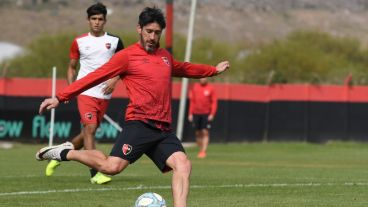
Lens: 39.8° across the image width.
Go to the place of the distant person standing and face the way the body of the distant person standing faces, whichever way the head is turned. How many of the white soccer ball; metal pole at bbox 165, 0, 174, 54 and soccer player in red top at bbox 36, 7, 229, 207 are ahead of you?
2

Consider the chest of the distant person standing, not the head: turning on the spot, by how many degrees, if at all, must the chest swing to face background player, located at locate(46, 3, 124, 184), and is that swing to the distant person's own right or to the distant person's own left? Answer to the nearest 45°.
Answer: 0° — they already face them

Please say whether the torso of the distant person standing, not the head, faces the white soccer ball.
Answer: yes

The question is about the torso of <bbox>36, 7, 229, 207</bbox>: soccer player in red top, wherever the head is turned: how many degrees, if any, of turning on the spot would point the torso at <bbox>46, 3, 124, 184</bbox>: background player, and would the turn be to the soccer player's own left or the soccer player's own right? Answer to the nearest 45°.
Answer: approximately 135° to the soccer player's own left

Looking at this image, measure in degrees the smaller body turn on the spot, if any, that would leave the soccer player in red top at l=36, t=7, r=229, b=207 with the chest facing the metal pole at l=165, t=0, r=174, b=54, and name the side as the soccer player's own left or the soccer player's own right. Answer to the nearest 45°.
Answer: approximately 135° to the soccer player's own left

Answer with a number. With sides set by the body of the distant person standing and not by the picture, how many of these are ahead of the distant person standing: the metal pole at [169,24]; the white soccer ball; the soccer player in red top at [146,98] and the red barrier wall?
2

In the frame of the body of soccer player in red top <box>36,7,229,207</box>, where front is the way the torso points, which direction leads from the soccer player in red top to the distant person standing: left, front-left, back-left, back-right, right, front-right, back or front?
back-left

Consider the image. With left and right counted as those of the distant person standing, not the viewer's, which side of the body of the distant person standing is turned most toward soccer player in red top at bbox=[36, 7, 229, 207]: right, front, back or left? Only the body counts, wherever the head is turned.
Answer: front

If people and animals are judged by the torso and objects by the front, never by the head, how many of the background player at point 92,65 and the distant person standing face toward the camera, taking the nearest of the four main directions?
2

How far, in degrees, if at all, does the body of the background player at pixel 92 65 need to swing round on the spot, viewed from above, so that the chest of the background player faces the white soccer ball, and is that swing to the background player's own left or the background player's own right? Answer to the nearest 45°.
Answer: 0° — they already face it
